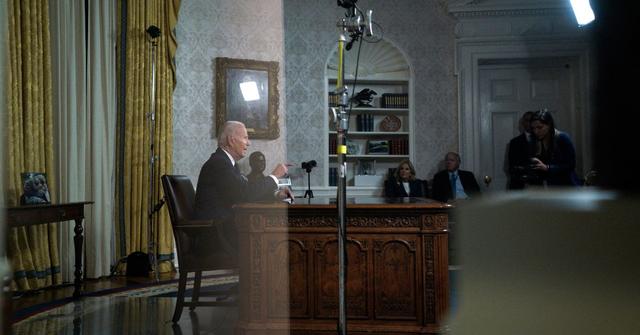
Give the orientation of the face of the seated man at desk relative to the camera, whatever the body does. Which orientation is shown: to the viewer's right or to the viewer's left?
to the viewer's right

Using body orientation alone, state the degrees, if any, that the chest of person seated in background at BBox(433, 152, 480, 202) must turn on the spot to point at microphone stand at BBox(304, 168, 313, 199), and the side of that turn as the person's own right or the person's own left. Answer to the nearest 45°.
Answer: approximately 45° to the person's own right

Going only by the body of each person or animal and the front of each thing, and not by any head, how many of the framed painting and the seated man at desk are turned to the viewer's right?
1

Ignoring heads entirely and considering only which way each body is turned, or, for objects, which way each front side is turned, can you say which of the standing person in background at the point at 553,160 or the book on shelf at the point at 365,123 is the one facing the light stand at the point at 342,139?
the book on shelf

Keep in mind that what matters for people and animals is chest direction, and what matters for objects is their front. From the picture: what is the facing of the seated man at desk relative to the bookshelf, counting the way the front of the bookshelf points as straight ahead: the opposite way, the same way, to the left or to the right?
to the left

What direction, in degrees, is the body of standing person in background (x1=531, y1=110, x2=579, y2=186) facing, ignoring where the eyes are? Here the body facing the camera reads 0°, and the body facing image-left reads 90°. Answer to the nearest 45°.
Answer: approximately 45°

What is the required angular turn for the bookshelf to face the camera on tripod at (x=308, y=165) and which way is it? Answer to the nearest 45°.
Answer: approximately 45° to its right

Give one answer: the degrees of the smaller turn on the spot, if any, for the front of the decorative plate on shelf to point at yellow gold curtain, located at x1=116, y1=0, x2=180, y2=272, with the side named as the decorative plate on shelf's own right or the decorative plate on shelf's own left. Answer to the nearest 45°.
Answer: approximately 45° to the decorative plate on shelf's own right

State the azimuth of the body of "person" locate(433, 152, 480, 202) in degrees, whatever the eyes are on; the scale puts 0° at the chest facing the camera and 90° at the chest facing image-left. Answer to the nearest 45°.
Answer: approximately 45°
